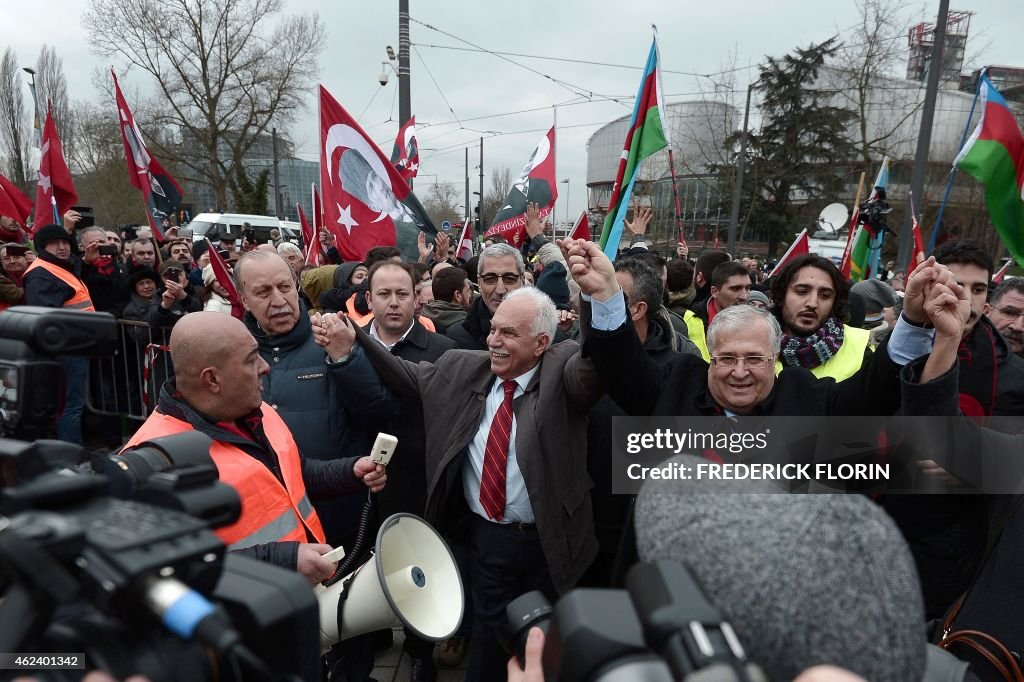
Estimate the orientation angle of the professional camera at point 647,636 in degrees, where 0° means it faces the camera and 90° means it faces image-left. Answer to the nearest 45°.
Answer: approximately 135°

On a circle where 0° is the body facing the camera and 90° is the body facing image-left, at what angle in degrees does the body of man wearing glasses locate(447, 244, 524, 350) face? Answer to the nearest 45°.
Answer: approximately 0°

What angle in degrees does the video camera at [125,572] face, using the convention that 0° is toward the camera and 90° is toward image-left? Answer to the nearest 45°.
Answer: approximately 225°

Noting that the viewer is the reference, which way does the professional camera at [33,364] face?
facing away from the viewer and to the right of the viewer

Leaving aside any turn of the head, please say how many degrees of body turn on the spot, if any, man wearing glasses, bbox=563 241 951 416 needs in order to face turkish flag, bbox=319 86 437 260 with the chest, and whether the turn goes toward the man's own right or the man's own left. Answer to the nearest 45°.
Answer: approximately 135° to the man's own right

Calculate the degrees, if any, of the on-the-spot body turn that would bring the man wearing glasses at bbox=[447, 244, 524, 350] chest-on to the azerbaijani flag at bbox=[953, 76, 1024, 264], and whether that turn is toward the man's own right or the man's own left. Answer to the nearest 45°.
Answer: approximately 90° to the man's own left

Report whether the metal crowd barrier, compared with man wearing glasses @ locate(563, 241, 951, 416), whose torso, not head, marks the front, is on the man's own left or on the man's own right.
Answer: on the man's own right

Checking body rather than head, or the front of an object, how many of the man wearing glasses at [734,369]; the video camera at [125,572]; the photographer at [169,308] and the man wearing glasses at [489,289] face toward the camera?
3
